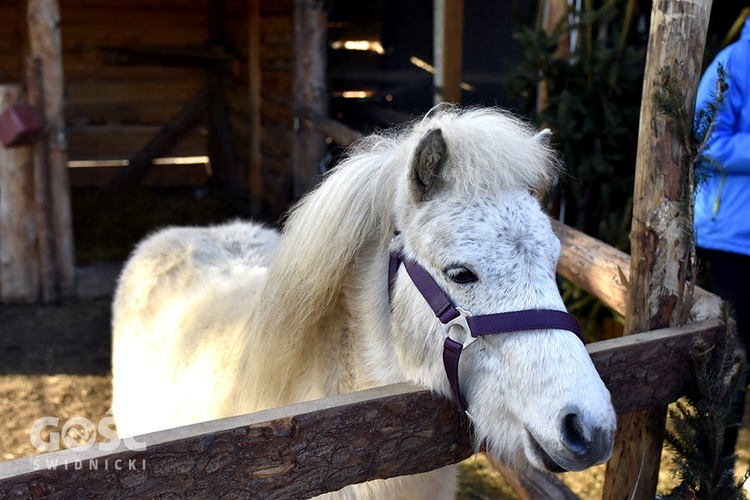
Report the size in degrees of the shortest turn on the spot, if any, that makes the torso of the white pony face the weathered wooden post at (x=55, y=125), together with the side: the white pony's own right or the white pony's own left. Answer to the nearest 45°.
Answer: approximately 180°

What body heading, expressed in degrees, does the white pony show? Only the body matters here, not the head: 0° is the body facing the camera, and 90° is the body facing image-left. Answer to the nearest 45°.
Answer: approximately 315°

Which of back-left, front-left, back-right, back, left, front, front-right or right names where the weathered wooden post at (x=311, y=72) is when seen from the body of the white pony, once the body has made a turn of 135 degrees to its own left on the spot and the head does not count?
front

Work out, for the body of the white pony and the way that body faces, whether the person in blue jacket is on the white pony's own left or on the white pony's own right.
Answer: on the white pony's own left

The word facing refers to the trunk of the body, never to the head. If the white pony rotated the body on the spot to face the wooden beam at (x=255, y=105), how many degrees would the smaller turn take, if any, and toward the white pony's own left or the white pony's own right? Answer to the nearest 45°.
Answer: approximately 135° to the white pony's own left

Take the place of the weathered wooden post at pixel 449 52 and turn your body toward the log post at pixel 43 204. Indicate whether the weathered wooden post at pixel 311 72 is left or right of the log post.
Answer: right

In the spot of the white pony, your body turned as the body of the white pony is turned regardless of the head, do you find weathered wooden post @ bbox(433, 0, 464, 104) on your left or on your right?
on your left

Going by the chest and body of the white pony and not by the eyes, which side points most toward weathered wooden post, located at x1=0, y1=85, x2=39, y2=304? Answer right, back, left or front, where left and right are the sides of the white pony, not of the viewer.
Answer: back

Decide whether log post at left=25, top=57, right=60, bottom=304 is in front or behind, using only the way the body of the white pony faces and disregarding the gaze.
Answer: behind
